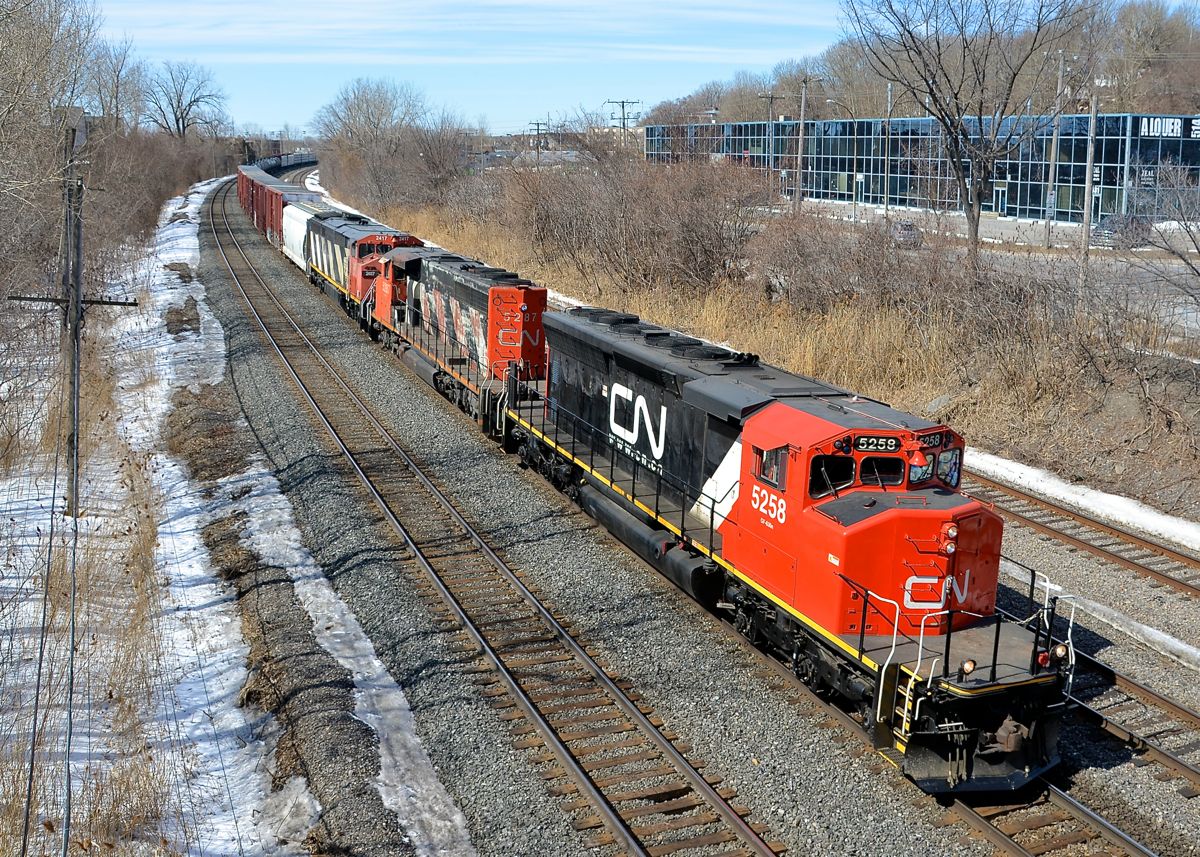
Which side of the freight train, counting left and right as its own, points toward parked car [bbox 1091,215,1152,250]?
left

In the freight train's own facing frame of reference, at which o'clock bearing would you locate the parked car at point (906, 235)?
The parked car is roughly at 8 o'clock from the freight train.

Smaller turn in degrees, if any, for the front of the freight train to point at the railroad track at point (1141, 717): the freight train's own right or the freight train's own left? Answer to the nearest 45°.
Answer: approximately 45° to the freight train's own left

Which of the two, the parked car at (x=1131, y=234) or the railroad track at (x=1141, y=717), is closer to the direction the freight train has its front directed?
the railroad track

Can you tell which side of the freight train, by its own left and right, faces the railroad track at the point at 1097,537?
left

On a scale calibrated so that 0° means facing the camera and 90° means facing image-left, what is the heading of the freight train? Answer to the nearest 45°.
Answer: approximately 315°
